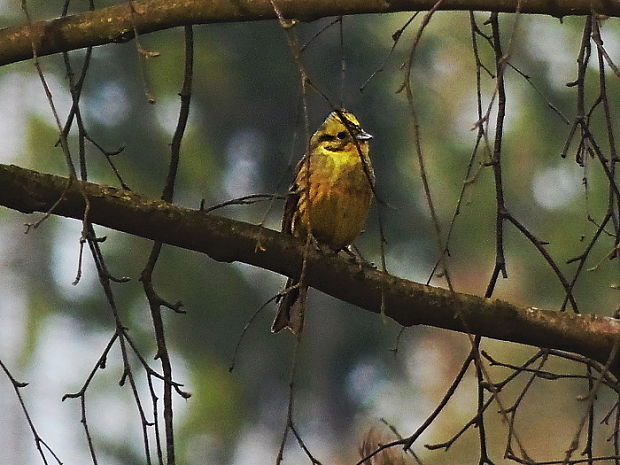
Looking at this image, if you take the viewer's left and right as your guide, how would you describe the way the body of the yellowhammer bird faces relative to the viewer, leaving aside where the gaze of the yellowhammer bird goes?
facing the viewer and to the right of the viewer
